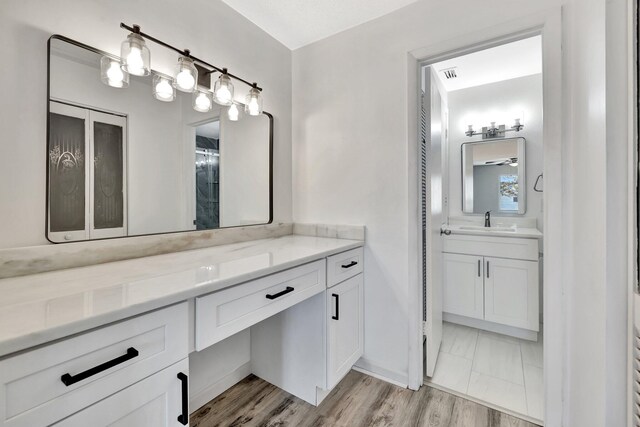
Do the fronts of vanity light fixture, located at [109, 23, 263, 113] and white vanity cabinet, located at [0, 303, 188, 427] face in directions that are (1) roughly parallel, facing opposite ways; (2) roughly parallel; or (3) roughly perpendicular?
roughly parallel

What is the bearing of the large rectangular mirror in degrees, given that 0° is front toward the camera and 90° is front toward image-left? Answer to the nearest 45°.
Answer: approximately 315°

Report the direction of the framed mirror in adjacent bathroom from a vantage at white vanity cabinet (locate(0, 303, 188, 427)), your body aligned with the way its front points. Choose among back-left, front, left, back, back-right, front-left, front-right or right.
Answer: front-left

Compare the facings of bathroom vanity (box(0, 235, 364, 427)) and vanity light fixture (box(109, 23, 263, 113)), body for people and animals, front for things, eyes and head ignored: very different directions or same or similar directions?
same or similar directions

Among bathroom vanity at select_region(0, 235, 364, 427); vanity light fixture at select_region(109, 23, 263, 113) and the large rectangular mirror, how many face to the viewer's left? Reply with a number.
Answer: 0

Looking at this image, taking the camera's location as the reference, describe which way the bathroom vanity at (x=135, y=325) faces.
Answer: facing the viewer and to the right of the viewer

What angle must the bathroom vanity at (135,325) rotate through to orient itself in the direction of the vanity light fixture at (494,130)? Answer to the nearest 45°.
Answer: approximately 45° to its left

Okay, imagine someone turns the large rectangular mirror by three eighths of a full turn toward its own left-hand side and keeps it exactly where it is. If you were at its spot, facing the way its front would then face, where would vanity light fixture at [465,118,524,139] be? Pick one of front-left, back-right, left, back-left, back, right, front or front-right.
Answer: right

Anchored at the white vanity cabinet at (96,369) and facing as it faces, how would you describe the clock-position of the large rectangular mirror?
The large rectangular mirror is roughly at 8 o'clock from the white vanity cabinet.

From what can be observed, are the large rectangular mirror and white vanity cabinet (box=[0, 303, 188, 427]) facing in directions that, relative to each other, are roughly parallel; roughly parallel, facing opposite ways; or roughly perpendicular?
roughly parallel

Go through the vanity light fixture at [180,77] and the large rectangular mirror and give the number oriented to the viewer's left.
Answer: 0

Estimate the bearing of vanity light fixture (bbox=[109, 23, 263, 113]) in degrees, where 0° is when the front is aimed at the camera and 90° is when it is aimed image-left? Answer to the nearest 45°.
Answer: approximately 315°

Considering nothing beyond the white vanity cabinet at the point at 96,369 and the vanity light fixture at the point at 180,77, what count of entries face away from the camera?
0

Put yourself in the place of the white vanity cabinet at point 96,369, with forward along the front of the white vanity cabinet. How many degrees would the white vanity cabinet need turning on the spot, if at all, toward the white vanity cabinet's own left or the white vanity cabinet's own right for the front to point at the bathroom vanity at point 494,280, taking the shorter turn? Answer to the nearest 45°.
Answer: approximately 45° to the white vanity cabinet's own left

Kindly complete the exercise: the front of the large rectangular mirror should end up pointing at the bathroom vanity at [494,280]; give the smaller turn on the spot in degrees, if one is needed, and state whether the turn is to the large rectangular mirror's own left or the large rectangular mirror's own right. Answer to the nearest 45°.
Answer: approximately 45° to the large rectangular mirror's own left
